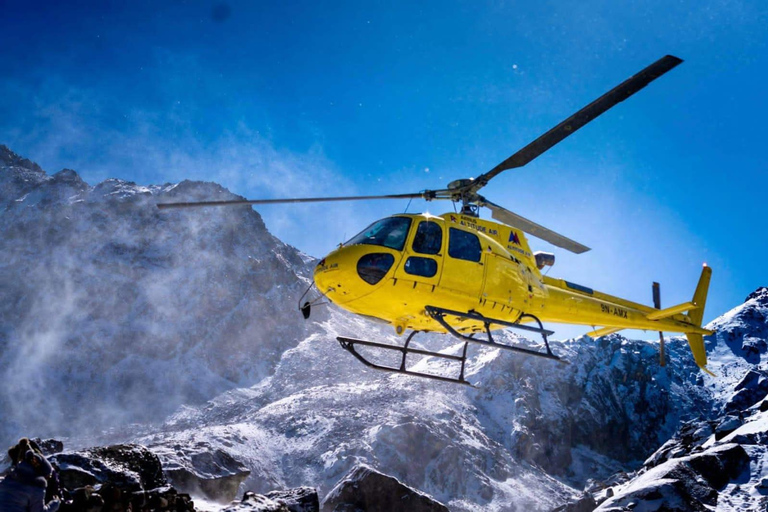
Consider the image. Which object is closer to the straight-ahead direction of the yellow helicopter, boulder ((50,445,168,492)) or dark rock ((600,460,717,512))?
the boulder

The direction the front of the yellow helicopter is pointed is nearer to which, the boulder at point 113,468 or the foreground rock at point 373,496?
the boulder

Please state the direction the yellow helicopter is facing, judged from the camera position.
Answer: facing the viewer and to the left of the viewer

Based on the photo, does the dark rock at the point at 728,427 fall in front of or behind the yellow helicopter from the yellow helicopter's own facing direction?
behind

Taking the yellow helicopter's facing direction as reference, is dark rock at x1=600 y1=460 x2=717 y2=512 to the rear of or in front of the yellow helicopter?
to the rear

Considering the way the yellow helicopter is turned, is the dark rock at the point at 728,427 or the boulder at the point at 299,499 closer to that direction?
the boulder
